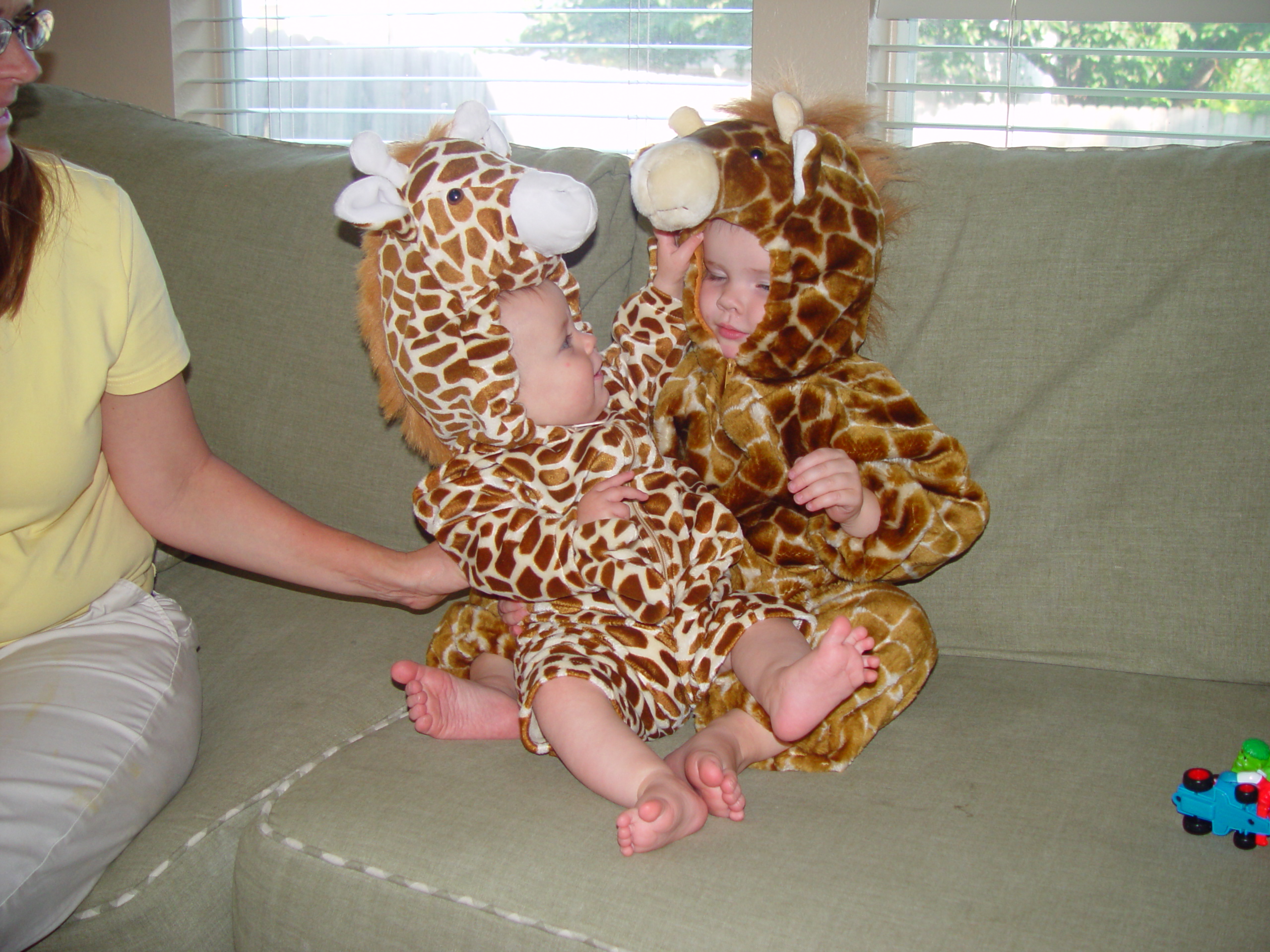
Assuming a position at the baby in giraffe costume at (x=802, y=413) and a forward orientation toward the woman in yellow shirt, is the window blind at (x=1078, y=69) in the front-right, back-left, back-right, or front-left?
back-right

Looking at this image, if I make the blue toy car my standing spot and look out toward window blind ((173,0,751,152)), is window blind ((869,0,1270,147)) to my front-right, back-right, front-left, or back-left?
front-right

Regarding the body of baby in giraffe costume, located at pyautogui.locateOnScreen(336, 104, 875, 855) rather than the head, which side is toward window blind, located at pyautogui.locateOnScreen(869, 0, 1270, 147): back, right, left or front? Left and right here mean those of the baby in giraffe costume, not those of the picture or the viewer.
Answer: left

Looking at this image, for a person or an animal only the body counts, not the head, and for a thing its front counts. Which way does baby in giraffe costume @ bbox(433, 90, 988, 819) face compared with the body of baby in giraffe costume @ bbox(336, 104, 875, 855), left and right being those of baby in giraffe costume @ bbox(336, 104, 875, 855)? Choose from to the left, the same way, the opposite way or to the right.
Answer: to the right

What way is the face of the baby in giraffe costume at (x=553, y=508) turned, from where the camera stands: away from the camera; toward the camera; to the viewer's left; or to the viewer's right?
to the viewer's right

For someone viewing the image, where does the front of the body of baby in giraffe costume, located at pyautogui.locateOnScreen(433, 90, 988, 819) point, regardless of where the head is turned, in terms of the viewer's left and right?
facing the viewer and to the left of the viewer

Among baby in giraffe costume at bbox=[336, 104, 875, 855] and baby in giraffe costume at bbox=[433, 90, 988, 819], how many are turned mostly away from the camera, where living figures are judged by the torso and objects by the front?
0
